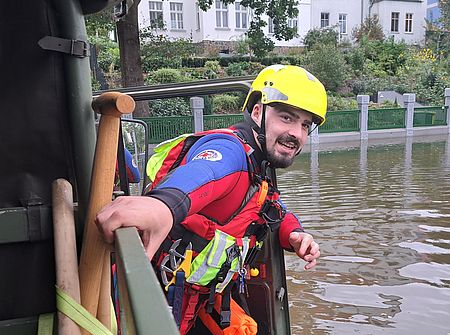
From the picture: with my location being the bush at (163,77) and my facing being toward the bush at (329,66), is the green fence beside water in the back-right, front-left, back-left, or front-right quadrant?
front-right

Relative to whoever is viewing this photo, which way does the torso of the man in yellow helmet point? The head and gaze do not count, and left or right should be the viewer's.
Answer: facing the viewer and to the right of the viewer

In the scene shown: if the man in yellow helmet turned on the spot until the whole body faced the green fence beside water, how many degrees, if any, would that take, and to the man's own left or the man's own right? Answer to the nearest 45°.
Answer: approximately 135° to the man's own left

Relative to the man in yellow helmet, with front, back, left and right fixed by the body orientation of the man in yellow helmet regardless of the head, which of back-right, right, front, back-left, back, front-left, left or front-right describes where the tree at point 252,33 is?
back-left

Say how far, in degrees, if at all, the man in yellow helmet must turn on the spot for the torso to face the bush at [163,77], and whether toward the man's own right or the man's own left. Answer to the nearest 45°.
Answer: approximately 135° to the man's own left

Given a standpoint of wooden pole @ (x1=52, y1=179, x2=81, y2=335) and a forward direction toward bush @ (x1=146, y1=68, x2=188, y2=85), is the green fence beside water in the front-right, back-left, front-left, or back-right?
front-right

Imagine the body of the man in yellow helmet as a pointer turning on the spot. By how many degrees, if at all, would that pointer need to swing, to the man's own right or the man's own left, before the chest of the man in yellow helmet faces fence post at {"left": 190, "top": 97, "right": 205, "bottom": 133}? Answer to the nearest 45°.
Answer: approximately 135° to the man's own left

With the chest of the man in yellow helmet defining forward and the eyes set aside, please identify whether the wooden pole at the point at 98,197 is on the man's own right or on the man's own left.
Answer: on the man's own right

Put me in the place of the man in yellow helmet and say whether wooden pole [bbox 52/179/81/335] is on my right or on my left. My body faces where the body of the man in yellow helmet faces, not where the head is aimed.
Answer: on my right
